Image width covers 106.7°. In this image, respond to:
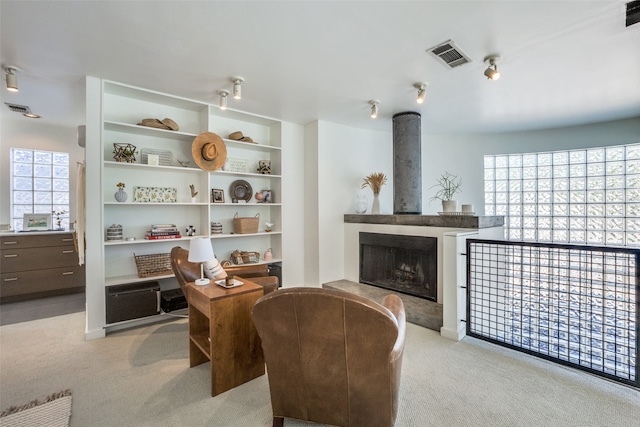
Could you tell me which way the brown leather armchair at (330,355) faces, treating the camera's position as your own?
facing away from the viewer

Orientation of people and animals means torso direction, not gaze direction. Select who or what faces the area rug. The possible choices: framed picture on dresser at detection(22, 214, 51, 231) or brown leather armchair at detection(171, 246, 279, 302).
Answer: the framed picture on dresser

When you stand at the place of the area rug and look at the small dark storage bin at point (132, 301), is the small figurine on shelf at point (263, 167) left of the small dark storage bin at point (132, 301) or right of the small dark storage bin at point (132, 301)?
right

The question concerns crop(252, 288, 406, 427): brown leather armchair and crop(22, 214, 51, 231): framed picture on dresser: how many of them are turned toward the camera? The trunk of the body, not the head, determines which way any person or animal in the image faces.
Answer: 1

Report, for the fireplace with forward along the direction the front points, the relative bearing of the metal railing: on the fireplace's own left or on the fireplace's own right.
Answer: on the fireplace's own left

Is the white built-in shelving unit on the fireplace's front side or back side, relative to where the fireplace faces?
on the front side
